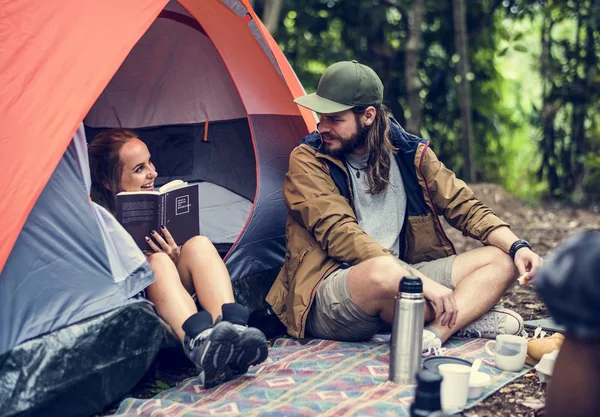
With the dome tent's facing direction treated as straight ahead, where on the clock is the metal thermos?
The metal thermos is roughly at 11 o'clock from the dome tent.

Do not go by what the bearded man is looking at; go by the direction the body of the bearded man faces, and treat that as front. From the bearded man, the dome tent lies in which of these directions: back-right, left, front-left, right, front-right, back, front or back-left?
right

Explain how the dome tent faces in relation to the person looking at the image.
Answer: facing the viewer and to the right of the viewer

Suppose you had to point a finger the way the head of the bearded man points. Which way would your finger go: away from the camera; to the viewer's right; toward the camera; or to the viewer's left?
to the viewer's left

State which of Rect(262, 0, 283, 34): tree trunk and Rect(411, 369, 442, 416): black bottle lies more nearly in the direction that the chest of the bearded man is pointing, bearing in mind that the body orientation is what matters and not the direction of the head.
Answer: the black bottle

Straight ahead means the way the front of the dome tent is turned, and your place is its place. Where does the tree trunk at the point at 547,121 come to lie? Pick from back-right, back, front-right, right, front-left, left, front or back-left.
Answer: left

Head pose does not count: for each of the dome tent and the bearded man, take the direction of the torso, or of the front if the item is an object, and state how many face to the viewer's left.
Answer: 0

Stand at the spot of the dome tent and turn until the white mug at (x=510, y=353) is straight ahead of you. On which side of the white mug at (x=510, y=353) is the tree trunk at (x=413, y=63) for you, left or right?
left

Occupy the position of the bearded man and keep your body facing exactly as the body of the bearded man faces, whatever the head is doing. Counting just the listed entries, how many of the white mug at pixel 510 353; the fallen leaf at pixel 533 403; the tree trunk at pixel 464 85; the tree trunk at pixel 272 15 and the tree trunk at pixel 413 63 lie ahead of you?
2
